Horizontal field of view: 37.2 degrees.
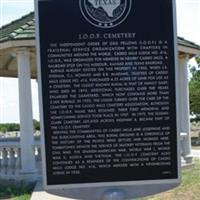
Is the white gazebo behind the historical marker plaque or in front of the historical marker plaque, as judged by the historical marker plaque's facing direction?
behind

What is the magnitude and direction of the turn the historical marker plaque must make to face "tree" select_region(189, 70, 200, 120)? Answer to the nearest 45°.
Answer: approximately 180°

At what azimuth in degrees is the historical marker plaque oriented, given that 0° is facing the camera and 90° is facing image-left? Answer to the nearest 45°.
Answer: approximately 0°
